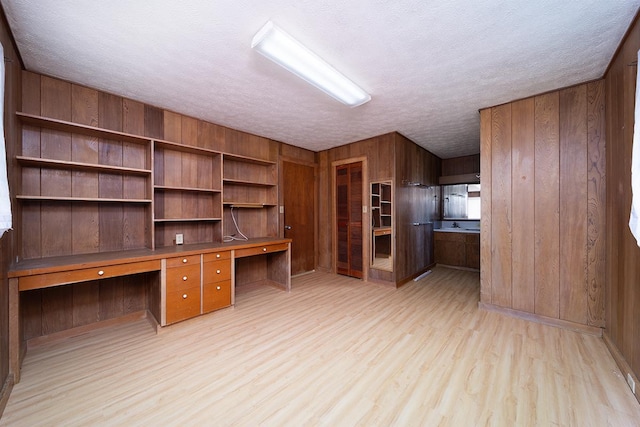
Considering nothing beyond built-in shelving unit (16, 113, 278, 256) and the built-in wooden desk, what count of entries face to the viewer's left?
0

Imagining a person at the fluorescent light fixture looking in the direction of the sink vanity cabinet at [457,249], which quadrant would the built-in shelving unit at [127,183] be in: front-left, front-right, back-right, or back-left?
back-left

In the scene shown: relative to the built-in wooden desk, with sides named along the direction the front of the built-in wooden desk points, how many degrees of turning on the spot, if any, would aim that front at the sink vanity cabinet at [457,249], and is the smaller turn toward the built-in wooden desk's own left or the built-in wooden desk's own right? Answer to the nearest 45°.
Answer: approximately 45° to the built-in wooden desk's own left

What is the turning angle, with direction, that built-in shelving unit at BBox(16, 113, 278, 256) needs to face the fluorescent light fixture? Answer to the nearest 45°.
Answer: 0° — it already faces it

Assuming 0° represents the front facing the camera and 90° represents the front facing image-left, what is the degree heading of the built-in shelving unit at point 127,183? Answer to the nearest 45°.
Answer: approximately 315°

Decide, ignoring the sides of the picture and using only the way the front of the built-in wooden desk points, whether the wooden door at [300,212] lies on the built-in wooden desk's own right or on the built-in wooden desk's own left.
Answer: on the built-in wooden desk's own left

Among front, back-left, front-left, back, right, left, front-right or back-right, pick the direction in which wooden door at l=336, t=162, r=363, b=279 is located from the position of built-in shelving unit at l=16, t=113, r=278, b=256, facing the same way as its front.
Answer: front-left
